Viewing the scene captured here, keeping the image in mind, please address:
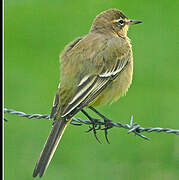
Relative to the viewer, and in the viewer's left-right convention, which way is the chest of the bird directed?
facing away from the viewer and to the right of the viewer
